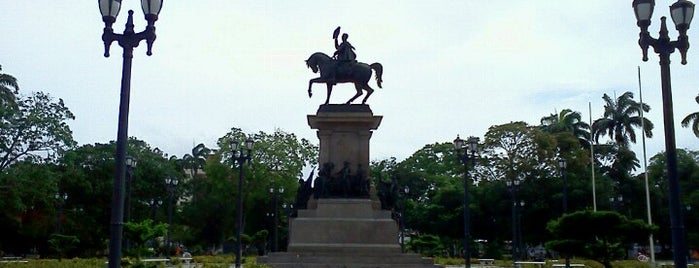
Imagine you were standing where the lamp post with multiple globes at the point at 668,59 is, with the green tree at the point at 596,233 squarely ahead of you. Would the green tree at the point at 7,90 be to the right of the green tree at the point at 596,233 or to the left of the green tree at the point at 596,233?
left

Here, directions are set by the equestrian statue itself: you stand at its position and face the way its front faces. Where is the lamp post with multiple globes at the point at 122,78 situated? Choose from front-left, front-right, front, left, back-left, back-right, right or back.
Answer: left

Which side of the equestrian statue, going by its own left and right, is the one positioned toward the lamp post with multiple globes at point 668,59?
left

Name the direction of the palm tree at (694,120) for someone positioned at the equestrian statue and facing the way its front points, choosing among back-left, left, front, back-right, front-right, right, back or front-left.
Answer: back-right

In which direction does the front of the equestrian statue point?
to the viewer's left

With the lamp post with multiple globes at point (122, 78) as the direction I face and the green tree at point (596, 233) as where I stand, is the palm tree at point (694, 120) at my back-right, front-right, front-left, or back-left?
back-right

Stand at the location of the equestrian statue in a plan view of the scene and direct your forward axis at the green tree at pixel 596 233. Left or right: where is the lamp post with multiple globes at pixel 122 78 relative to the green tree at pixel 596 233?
right

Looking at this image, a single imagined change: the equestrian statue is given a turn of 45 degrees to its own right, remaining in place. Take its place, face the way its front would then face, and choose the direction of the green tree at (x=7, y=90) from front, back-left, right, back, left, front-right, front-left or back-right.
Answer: front

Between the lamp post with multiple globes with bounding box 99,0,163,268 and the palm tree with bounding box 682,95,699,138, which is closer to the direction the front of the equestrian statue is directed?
the lamp post with multiple globes
